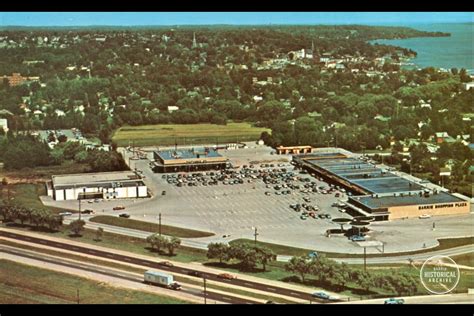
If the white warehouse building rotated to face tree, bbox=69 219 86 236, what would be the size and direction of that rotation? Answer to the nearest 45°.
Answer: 0° — it already faces it

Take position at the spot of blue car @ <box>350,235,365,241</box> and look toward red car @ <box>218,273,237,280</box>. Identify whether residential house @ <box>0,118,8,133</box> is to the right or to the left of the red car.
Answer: right

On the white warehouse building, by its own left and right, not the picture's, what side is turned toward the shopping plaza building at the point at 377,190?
left

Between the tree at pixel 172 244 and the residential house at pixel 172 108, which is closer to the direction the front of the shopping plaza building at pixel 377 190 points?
the tree

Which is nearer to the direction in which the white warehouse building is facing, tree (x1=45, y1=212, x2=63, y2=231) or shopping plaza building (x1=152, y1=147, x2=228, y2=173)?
the tree

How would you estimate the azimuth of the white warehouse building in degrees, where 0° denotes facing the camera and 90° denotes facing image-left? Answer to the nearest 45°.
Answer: approximately 0°

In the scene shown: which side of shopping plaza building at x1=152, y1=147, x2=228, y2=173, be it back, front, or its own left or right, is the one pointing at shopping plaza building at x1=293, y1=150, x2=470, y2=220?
left

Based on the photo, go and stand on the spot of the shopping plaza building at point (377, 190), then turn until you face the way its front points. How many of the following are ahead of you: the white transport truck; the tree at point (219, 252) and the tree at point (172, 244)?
3
